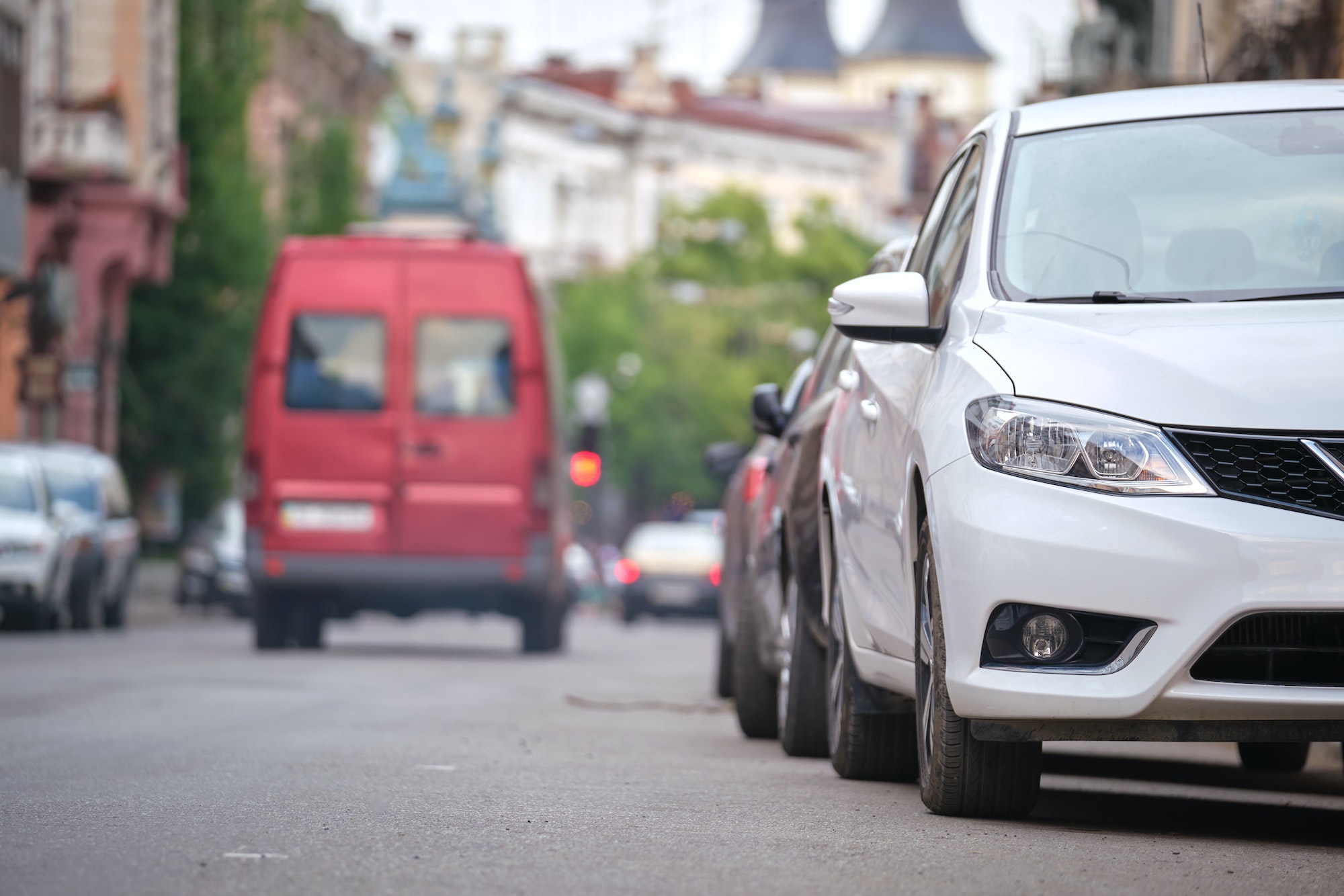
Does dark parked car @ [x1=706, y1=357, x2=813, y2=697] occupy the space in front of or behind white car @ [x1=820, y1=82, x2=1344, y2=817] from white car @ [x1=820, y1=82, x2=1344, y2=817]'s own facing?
behind

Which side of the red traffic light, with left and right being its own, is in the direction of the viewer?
front

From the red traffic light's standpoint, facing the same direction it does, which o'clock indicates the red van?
The red van is roughly at 12 o'clock from the red traffic light.

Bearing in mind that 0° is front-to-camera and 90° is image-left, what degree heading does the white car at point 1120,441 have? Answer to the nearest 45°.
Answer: approximately 0°

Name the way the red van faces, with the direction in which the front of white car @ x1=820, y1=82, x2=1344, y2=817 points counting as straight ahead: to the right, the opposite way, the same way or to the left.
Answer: the opposite way

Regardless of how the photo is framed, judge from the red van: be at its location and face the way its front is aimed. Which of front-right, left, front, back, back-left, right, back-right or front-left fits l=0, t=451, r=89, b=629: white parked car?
front-left

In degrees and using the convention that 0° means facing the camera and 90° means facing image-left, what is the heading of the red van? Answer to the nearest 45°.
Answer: approximately 180°

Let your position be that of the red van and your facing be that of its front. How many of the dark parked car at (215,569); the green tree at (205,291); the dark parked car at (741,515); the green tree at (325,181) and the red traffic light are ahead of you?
4

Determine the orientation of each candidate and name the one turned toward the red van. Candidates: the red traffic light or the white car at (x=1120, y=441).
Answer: the red traffic light

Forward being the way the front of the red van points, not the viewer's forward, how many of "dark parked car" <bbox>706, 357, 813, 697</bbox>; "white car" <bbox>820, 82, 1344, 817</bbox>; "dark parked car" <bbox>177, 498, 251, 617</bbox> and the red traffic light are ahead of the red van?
2
